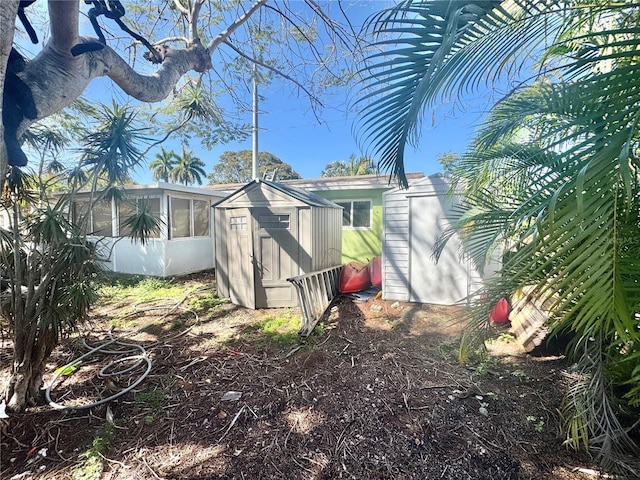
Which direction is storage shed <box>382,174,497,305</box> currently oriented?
toward the camera

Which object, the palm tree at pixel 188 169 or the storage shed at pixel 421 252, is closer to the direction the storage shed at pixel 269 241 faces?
the storage shed

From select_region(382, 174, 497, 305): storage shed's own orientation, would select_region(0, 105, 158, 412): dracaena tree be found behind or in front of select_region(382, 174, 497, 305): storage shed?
in front

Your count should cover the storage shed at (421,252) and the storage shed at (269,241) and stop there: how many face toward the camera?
2

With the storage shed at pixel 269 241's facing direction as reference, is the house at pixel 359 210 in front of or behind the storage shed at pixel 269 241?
behind

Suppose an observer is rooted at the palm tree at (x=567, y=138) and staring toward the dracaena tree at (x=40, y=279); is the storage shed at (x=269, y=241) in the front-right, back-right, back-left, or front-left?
front-right

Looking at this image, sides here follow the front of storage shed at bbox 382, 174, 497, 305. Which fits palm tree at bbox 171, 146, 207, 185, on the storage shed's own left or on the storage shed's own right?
on the storage shed's own right

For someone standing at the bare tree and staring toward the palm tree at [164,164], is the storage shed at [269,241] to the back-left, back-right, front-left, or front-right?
front-right

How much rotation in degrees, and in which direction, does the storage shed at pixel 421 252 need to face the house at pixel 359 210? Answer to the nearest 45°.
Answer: approximately 135° to its right

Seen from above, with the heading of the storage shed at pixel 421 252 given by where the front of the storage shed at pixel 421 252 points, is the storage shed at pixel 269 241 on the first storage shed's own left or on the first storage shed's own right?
on the first storage shed's own right

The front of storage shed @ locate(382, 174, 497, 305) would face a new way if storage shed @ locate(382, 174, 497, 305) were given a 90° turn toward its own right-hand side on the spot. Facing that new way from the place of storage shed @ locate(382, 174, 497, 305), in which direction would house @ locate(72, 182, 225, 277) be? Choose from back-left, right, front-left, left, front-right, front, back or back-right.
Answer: front

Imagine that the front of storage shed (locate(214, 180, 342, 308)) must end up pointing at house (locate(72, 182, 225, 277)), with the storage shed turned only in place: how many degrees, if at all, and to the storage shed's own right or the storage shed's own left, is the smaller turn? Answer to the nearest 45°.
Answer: approximately 135° to the storage shed's own right

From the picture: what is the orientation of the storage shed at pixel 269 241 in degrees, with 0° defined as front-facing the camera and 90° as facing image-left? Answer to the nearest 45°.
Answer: approximately 0°
